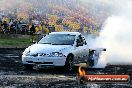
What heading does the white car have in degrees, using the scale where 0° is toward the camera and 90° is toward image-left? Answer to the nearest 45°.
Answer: approximately 45°
